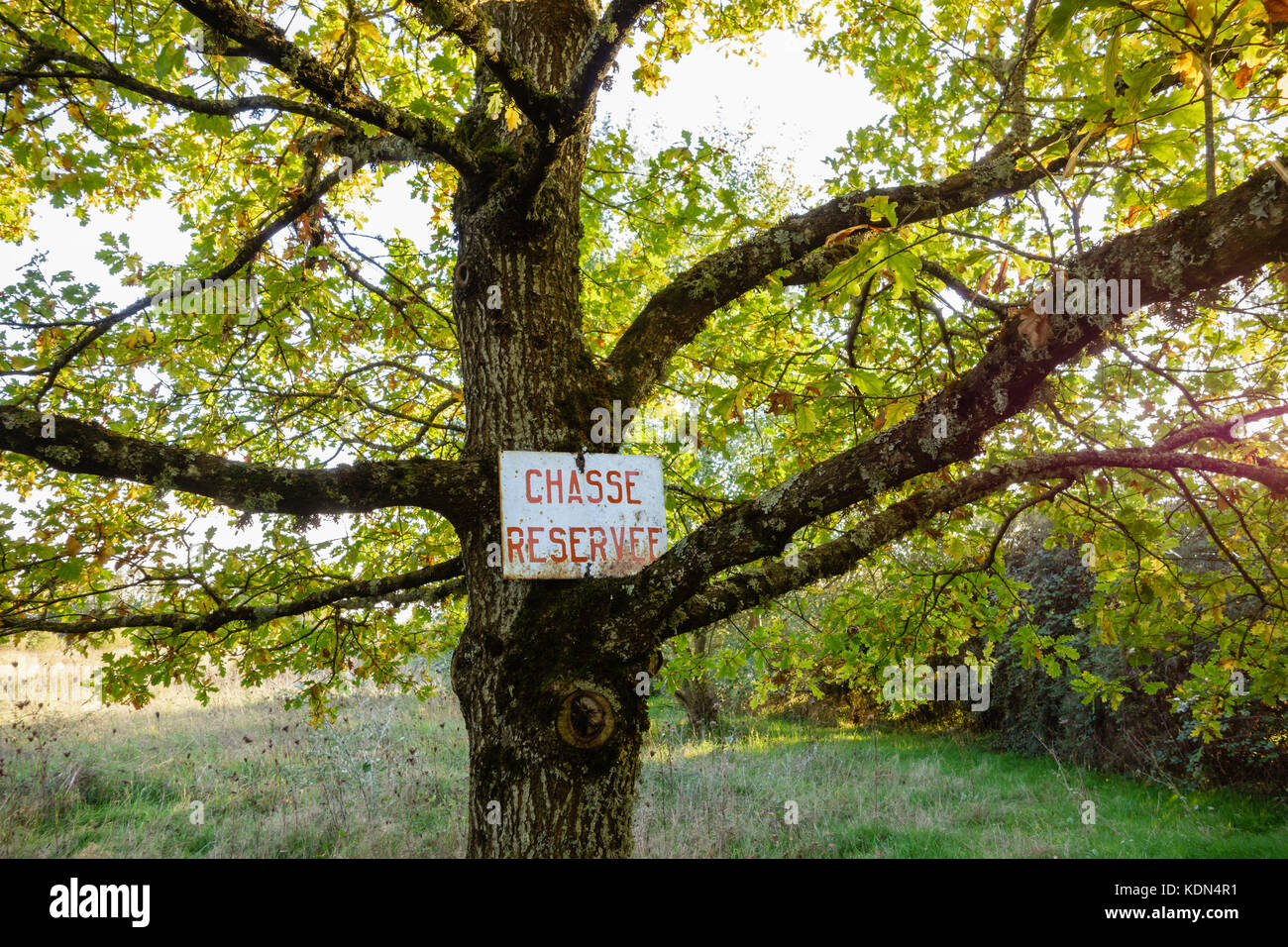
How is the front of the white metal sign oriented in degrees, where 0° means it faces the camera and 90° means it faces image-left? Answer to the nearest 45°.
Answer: approximately 0°
